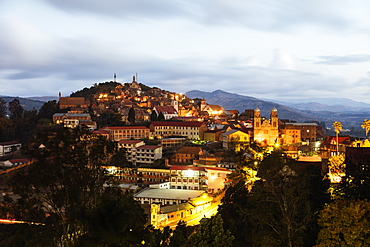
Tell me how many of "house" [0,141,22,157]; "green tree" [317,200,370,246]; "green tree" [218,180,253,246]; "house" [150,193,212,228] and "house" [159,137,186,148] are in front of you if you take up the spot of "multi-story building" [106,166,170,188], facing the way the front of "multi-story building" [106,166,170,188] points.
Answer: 3

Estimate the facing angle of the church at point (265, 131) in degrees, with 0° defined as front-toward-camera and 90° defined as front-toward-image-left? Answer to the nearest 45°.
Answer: approximately 0°

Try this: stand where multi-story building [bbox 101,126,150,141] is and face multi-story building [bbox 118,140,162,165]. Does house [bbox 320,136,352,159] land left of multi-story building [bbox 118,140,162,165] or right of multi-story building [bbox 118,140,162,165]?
left

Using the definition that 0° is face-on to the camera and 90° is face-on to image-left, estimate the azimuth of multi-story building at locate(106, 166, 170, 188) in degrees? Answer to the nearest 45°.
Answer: approximately 0°

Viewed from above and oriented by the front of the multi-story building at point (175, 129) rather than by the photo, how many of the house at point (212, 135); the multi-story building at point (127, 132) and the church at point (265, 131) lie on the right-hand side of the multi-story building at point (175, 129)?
1

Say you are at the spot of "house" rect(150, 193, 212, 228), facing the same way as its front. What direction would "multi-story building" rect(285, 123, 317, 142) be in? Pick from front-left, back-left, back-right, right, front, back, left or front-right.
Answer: left

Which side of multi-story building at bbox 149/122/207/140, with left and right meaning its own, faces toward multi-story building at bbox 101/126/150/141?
right

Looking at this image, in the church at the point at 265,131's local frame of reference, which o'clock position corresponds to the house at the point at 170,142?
The house is roughly at 3 o'clock from the church.

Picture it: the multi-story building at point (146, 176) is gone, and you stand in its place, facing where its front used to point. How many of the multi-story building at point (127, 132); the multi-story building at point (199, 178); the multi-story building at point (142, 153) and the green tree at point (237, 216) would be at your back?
2

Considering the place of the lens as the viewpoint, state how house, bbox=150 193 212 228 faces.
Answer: facing the viewer and to the right of the viewer

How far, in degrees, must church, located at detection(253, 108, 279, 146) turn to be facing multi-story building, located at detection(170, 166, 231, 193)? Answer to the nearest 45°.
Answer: approximately 45° to its right

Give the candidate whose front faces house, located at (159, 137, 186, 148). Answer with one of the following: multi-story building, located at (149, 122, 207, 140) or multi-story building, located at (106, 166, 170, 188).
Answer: multi-story building, located at (149, 122, 207, 140)
